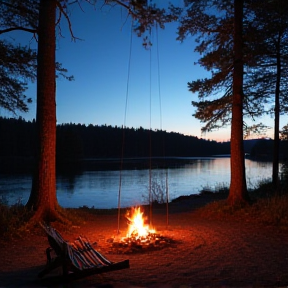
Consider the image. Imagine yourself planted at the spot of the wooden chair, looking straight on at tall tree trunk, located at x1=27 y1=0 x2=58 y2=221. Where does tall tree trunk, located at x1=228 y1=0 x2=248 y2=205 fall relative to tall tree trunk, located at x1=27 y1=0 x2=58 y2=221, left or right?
right

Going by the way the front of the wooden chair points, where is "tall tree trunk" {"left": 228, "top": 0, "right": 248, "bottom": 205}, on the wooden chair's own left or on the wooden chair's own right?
on the wooden chair's own left

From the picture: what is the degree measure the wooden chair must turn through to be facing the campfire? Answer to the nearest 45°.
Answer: approximately 45° to its left

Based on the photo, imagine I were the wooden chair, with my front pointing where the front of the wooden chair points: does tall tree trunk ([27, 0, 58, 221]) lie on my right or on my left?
on my left

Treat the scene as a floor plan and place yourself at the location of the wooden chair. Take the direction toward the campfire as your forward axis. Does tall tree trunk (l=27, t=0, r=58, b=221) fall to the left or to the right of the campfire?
left

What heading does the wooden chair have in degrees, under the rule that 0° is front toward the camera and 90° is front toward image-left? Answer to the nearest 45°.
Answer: approximately 270°
